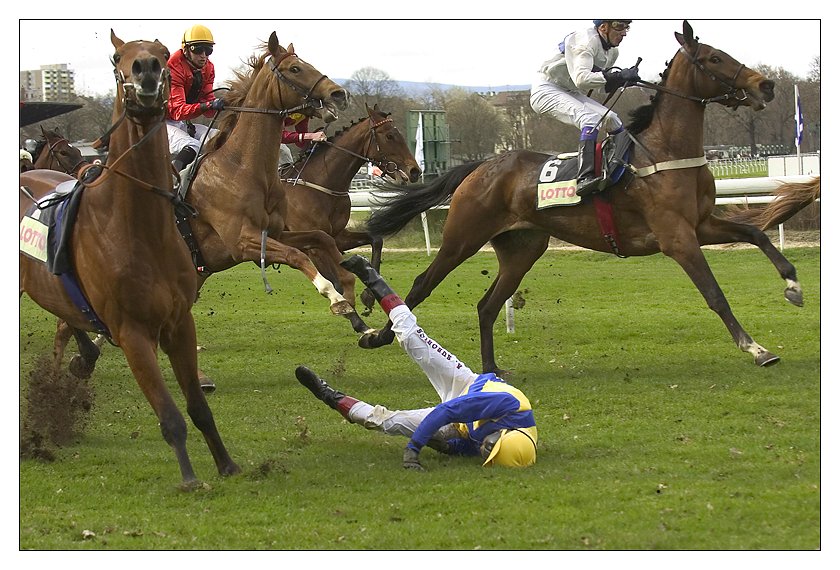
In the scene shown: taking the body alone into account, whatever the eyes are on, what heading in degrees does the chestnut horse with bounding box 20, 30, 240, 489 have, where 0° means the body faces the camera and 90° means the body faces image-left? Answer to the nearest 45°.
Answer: approximately 315°

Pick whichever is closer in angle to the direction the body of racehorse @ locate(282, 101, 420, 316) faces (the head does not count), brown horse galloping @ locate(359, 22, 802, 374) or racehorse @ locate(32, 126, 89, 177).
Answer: the brown horse galloping

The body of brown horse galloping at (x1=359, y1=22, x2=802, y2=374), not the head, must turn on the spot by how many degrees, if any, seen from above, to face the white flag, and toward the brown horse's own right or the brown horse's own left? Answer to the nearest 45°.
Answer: approximately 90° to the brown horse's own left

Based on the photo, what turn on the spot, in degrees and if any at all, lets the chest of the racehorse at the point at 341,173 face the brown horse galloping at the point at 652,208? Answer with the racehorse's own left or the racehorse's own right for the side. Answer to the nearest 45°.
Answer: approximately 45° to the racehorse's own right

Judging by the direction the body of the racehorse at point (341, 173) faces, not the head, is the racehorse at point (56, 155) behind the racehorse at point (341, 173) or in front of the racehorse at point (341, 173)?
behind

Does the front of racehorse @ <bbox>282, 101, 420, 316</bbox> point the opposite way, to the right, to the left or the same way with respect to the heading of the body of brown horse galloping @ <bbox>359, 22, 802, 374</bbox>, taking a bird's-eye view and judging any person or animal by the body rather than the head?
the same way

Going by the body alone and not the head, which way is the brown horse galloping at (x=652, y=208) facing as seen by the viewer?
to the viewer's right

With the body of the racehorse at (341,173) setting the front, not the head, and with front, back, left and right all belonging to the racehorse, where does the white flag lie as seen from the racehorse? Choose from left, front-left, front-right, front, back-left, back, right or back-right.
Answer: left

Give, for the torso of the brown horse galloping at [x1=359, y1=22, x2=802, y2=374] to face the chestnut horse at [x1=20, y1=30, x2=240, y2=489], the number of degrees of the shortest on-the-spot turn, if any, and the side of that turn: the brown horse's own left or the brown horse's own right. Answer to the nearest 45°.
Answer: approximately 135° to the brown horse's own right

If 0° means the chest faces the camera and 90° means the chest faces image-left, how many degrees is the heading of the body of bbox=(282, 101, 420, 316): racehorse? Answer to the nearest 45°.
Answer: approximately 270°

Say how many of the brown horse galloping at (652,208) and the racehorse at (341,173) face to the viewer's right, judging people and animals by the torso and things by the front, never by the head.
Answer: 2
